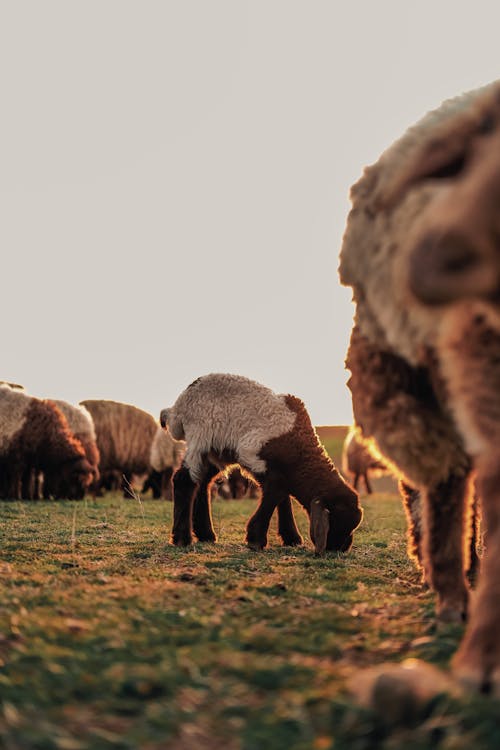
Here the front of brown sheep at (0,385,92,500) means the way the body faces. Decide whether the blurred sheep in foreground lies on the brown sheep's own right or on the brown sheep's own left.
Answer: on the brown sheep's own right

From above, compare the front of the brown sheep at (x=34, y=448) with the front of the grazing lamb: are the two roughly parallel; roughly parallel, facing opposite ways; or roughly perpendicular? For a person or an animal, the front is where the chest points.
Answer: roughly parallel

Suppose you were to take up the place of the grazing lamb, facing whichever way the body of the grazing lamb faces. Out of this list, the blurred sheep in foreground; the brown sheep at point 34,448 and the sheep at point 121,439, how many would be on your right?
1

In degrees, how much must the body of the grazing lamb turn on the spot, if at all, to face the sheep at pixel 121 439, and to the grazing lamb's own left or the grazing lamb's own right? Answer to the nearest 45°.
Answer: approximately 90° to the grazing lamb's own left

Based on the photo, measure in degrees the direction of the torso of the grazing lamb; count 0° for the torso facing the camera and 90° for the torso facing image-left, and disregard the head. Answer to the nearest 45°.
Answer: approximately 270°

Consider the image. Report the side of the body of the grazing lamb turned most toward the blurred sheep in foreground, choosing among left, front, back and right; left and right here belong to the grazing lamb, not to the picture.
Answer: right

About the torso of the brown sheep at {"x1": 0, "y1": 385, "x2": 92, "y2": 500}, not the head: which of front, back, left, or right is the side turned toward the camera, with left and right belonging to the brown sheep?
right

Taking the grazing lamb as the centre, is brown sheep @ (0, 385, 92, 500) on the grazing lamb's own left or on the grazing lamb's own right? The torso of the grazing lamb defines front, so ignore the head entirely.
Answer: on the grazing lamb's own left

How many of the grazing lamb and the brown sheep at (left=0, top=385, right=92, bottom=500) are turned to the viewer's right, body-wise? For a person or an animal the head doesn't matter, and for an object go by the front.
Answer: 2
